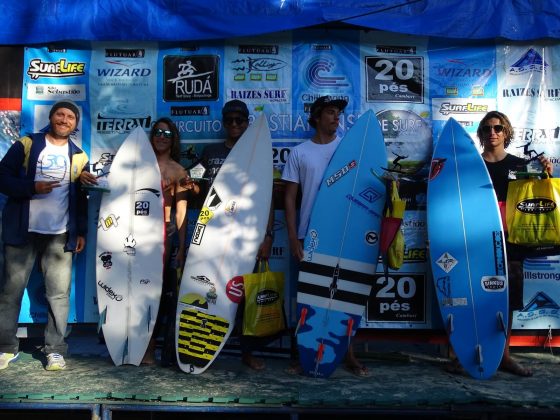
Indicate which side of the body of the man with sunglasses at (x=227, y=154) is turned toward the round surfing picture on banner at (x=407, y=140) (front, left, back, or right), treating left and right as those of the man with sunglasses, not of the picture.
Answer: left

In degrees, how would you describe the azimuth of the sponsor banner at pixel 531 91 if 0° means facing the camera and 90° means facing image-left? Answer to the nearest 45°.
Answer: approximately 0°

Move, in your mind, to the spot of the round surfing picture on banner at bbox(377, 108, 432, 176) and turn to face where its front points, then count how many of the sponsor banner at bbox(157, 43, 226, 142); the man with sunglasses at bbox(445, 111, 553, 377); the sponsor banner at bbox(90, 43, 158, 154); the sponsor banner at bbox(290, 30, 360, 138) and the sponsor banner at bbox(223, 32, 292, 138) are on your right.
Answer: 4

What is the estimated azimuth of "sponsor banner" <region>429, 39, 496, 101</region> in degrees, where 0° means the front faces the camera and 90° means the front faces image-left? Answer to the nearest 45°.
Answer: approximately 0°

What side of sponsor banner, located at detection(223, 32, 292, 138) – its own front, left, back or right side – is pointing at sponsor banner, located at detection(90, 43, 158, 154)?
right

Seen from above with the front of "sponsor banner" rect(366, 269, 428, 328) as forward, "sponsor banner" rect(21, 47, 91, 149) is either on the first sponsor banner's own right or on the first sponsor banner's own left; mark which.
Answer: on the first sponsor banner's own right
